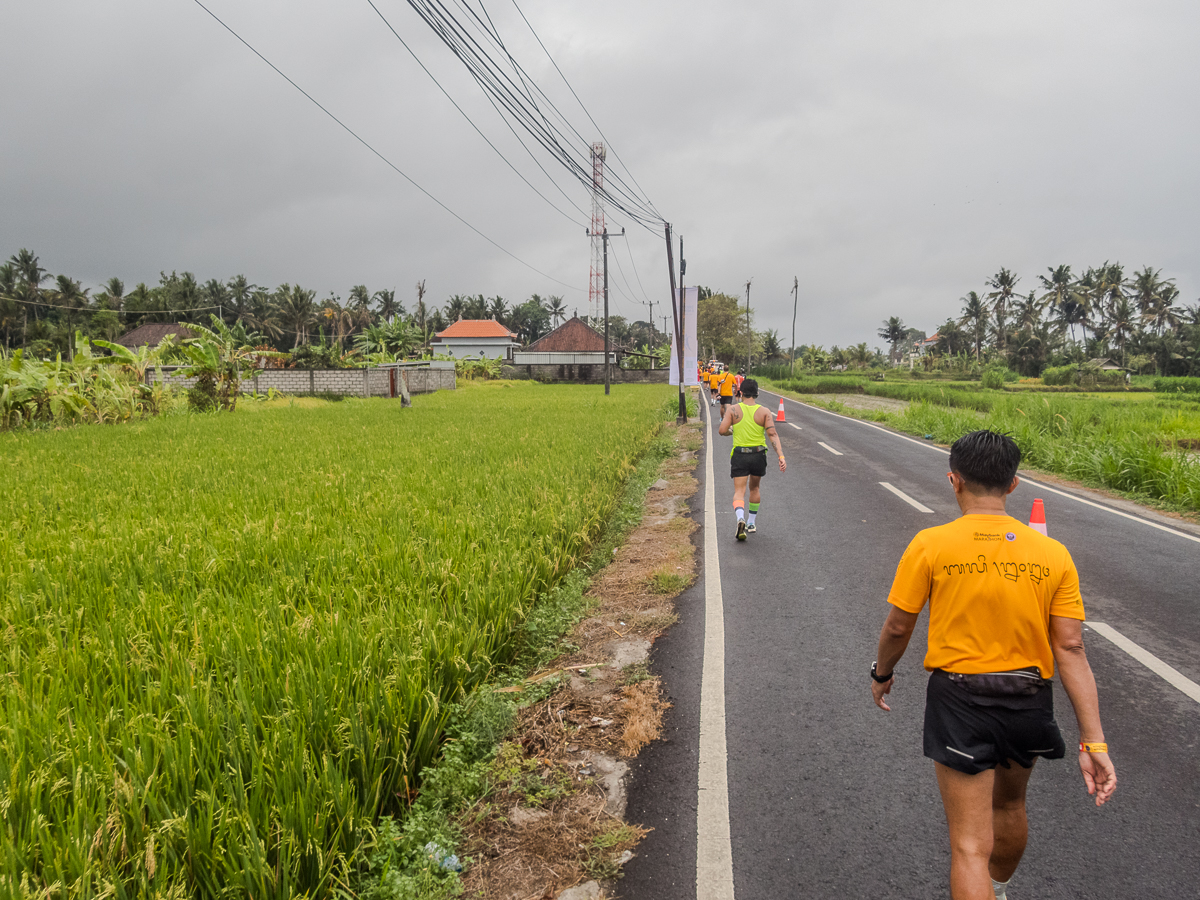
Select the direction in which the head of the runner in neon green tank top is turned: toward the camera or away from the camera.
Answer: away from the camera

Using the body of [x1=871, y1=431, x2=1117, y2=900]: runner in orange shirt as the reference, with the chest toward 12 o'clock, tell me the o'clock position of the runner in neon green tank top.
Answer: The runner in neon green tank top is roughly at 11 o'clock from the runner in orange shirt.

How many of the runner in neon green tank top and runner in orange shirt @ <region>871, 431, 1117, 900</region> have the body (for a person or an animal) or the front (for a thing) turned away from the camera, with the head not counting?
2

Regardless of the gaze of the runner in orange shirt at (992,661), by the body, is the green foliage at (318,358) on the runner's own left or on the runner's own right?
on the runner's own left

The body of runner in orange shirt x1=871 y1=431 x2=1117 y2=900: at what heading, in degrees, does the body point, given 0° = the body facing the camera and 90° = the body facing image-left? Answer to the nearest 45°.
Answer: approximately 180°

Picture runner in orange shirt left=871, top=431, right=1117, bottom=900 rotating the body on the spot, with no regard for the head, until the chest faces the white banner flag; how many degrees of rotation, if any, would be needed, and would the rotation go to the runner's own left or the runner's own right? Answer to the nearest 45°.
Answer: approximately 45° to the runner's own left

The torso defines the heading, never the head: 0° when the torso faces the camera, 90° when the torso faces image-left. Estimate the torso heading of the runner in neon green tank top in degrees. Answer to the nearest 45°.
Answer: approximately 180°

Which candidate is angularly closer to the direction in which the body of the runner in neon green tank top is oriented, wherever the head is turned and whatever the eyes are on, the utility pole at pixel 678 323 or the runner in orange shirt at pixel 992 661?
the utility pole
